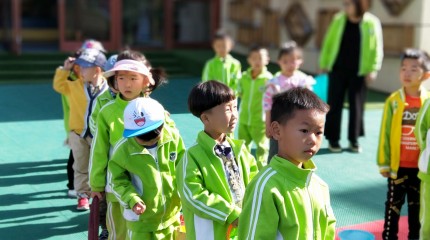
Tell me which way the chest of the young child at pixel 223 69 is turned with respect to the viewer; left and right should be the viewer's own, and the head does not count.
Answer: facing the viewer

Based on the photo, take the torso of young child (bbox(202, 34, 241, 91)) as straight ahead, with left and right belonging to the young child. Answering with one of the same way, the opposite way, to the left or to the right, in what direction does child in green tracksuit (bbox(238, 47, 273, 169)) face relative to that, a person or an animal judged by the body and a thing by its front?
the same way

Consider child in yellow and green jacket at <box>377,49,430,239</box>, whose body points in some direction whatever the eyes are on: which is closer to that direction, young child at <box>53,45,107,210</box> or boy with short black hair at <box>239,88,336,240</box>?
the boy with short black hair

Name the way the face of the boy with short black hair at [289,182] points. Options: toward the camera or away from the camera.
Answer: toward the camera

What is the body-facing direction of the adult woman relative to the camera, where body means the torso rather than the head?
toward the camera

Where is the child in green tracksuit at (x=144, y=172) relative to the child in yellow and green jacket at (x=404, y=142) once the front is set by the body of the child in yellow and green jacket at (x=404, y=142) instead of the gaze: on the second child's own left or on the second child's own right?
on the second child's own right

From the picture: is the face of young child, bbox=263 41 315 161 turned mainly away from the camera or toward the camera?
toward the camera

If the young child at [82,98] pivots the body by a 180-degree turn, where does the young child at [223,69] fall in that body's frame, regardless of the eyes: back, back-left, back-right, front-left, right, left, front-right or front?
right

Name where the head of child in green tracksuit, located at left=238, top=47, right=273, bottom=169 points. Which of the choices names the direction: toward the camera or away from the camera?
toward the camera

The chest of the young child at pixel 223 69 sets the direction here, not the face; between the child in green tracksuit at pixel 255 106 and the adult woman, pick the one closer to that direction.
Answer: the child in green tracksuit

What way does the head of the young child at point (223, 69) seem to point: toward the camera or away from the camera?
toward the camera

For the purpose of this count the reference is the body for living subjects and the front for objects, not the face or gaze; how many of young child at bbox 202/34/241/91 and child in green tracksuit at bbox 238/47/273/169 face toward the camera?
2

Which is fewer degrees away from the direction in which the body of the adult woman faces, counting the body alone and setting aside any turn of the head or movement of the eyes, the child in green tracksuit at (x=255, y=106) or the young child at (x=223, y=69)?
the child in green tracksuit

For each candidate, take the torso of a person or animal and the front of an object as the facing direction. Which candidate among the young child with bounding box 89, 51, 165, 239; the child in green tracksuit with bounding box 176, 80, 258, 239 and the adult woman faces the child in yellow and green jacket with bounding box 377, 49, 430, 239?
the adult woman
